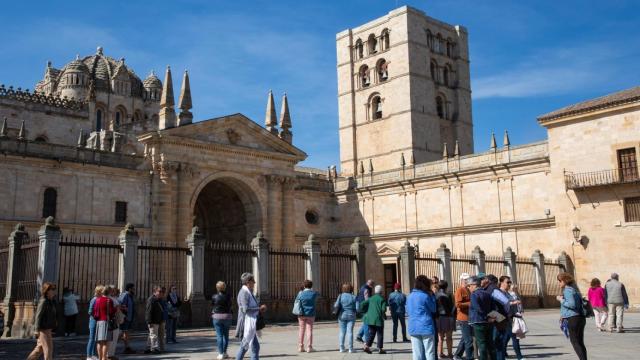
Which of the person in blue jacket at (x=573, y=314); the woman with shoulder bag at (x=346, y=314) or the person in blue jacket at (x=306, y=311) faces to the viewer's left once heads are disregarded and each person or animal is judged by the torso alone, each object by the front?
the person in blue jacket at (x=573, y=314)

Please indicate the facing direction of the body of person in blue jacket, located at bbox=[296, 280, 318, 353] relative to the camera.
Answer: away from the camera

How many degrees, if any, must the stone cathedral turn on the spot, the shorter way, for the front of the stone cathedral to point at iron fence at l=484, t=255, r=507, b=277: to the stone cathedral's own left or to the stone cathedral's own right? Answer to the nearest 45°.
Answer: approximately 45° to the stone cathedral's own left

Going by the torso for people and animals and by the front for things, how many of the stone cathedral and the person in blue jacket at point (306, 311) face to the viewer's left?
0

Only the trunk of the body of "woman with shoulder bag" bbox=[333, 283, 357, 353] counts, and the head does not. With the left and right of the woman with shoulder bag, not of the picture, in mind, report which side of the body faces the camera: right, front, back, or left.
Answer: back

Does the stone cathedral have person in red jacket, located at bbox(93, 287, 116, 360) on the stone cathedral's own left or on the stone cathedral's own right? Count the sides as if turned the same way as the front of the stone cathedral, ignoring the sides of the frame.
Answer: on the stone cathedral's own right

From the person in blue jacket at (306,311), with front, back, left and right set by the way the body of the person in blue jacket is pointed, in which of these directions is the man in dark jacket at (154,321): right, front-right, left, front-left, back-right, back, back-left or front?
left

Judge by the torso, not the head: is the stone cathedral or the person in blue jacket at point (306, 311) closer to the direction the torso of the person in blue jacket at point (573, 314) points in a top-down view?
the person in blue jacket

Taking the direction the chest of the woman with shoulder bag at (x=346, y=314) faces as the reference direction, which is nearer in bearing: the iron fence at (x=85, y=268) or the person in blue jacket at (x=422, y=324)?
the iron fence
